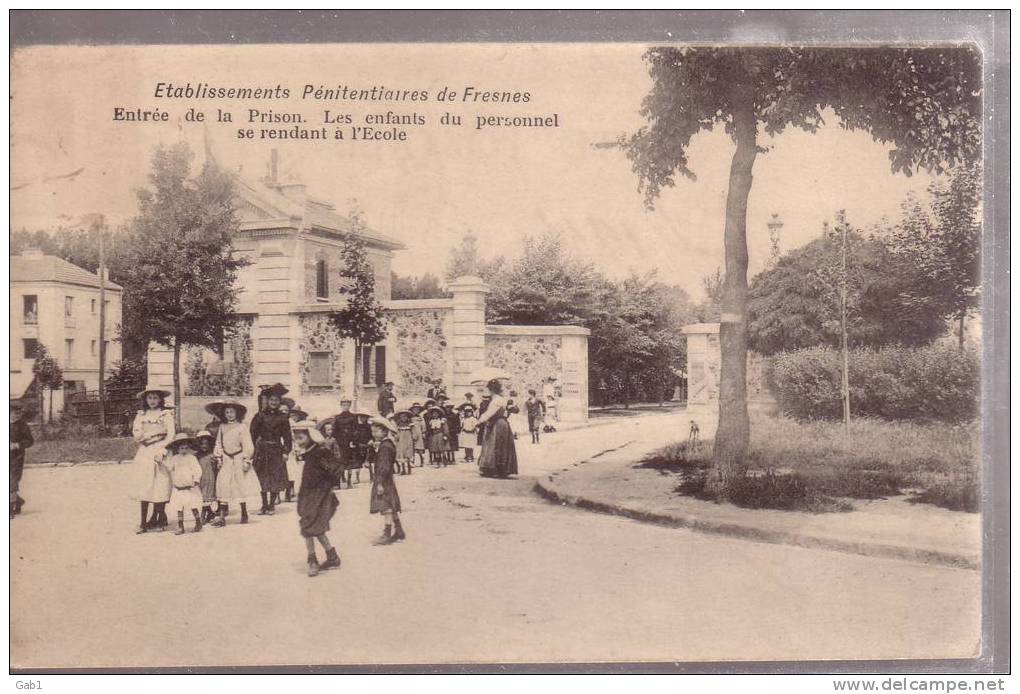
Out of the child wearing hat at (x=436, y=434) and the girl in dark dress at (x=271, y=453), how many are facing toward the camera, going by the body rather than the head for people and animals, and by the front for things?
2

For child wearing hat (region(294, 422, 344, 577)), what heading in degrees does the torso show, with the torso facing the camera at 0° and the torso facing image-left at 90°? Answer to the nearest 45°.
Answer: approximately 45°

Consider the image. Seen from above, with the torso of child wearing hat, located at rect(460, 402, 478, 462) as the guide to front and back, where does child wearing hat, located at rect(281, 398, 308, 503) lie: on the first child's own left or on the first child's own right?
on the first child's own right

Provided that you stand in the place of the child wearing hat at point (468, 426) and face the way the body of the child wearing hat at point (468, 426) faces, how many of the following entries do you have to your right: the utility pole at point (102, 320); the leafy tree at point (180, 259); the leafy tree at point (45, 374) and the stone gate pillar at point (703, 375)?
3

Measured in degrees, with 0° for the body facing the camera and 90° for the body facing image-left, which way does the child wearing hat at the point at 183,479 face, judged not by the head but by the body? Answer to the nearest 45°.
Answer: approximately 0°

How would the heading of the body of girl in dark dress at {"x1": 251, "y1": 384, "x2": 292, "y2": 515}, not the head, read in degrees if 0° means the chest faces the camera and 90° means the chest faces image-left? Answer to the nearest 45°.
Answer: approximately 0°

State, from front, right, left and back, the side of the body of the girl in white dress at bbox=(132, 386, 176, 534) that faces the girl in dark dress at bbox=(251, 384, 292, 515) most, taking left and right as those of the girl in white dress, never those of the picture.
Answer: left
